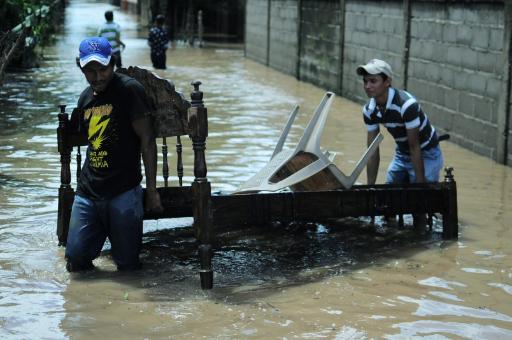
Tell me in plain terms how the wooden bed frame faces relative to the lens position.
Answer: facing away from the viewer and to the right of the viewer

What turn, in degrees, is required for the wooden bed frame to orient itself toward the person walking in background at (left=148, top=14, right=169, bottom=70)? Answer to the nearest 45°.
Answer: approximately 45° to its left

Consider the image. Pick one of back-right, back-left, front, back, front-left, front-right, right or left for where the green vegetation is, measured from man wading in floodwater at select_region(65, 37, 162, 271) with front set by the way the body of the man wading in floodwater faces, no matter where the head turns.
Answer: back-right

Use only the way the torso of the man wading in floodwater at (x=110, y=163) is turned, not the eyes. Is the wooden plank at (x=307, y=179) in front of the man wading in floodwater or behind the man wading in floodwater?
behind

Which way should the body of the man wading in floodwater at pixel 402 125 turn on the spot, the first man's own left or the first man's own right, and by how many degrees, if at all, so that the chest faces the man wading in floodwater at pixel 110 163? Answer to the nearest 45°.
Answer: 0° — they already face them

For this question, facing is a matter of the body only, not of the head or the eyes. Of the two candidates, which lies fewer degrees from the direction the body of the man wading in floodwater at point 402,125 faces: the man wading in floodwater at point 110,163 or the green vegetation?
the man wading in floodwater

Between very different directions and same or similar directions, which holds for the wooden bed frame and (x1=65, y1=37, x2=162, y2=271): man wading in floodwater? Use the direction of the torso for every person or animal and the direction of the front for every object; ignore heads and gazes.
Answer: very different directions
